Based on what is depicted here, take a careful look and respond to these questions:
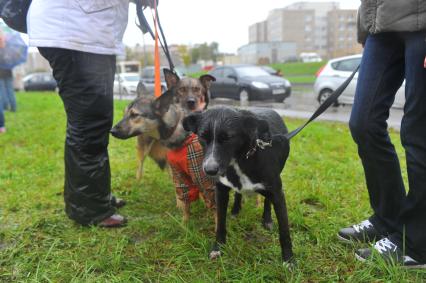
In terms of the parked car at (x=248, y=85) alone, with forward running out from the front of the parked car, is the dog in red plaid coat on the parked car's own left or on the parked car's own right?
on the parked car's own right

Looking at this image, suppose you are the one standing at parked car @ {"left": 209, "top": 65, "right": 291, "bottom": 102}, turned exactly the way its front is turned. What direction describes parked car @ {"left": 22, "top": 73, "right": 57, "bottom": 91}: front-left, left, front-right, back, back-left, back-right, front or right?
back

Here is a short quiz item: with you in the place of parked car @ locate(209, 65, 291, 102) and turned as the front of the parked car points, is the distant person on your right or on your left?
on your right

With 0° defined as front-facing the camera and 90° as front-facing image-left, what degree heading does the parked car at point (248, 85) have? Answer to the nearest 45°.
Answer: approximately 315°

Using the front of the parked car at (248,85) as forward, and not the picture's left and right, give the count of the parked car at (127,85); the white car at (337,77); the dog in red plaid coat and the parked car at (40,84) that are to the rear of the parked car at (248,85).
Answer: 2

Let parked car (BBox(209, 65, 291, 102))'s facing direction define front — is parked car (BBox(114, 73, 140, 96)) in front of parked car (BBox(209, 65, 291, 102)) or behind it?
behind

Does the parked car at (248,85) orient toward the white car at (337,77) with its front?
yes

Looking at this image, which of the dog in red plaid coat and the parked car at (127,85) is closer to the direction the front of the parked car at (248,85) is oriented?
the dog in red plaid coat

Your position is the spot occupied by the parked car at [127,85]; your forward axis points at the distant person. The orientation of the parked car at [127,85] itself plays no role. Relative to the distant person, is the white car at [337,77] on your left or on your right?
left

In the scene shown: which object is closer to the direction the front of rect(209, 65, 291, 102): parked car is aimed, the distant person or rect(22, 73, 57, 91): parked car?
the distant person
